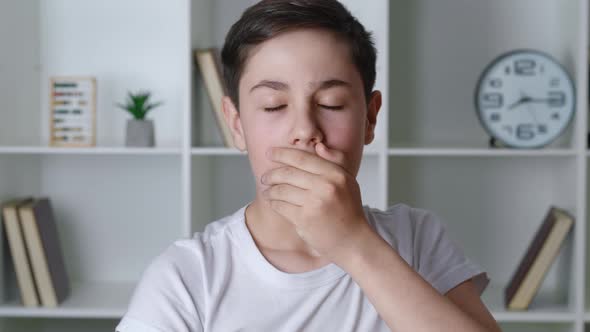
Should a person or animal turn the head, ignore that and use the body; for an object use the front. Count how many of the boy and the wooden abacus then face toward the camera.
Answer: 2

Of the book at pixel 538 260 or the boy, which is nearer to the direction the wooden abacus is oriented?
the boy

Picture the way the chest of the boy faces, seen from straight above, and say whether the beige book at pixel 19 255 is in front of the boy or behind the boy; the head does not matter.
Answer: behind

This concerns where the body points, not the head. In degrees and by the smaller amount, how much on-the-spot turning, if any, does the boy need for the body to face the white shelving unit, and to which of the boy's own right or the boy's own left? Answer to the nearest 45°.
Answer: approximately 180°

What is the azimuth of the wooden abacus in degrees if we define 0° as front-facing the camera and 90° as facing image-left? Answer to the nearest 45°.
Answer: approximately 0°

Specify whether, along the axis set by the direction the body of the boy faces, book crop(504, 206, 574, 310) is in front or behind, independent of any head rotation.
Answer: behind
